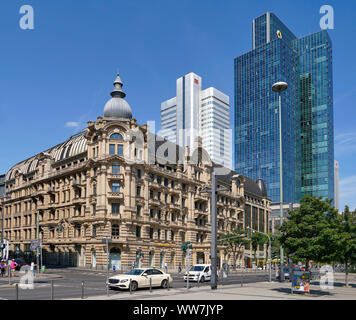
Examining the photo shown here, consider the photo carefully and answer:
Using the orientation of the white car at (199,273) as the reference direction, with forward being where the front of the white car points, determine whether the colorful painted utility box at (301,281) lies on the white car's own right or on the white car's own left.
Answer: on the white car's own left

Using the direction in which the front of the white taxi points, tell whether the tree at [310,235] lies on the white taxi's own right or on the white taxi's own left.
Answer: on the white taxi's own left

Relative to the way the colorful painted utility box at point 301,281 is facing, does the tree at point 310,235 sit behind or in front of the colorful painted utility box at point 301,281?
behind

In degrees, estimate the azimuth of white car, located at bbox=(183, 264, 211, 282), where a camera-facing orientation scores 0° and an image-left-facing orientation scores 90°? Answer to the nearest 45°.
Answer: approximately 45°

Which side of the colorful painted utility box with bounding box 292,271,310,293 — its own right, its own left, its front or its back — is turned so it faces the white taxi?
right
